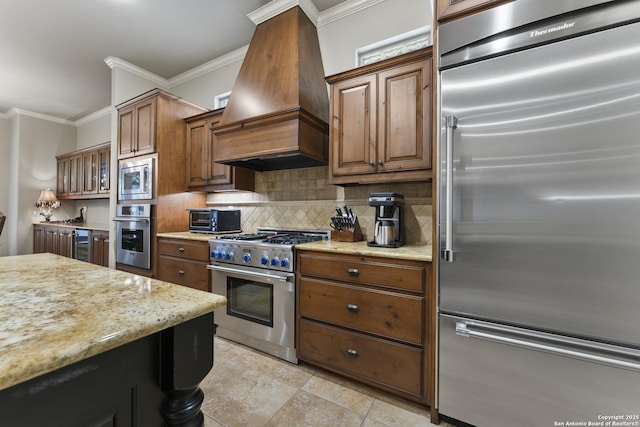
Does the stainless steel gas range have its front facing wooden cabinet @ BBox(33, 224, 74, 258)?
no

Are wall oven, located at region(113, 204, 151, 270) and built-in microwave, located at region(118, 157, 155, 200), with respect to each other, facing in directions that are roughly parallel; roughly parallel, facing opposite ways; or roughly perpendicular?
roughly parallel

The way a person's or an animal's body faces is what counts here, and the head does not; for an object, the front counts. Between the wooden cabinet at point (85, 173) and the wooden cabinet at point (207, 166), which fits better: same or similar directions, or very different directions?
same or similar directions

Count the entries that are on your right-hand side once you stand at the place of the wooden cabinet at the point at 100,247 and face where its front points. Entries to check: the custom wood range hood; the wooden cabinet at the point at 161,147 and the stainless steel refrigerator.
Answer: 0

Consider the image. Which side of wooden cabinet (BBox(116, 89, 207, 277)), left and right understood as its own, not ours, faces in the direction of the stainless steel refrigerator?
left

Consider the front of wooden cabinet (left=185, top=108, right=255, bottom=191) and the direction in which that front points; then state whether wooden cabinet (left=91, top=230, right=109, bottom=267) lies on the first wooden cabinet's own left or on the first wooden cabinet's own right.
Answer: on the first wooden cabinet's own right

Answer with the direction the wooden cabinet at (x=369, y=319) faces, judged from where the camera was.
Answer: facing the viewer and to the left of the viewer

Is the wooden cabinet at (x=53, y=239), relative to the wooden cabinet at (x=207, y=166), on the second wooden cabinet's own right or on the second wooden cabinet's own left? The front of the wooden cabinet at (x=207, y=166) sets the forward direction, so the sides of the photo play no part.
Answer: on the second wooden cabinet's own right

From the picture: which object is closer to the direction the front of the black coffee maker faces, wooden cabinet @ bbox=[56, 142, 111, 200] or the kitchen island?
the kitchen island

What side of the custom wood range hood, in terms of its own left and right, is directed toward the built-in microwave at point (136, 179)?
right

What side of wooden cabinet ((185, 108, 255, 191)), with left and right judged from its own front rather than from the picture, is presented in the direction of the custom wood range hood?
left

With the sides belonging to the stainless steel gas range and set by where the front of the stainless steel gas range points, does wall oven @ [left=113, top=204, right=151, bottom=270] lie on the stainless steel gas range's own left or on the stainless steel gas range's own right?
on the stainless steel gas range's own right

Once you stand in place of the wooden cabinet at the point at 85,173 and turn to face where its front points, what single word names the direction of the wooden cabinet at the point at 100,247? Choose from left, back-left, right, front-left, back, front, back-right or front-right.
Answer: front-left

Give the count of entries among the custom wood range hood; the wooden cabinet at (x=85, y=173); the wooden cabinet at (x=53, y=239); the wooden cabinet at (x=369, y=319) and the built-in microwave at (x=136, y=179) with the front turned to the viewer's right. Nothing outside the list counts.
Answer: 0

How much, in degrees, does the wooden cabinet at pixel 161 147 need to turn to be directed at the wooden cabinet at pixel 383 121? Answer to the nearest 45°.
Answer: approximately 90° to its left

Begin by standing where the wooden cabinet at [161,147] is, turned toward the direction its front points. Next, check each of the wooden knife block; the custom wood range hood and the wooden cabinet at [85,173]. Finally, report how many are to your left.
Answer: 2

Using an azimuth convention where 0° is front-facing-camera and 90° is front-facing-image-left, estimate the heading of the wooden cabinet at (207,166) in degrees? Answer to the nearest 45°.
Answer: approximately 45°
